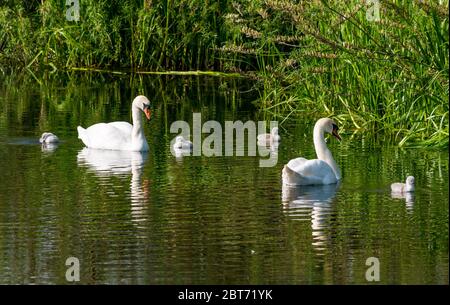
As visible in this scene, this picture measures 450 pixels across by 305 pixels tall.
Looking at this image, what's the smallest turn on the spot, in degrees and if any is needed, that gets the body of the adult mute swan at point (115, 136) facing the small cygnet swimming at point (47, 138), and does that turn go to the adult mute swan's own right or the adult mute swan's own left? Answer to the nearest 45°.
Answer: approximately 180°

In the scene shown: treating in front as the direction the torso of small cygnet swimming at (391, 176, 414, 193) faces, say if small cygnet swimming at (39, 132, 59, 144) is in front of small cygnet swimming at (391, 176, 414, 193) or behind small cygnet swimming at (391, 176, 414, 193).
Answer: behind

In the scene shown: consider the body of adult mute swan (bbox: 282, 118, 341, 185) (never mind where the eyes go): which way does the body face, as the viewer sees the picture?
to the viewer's right

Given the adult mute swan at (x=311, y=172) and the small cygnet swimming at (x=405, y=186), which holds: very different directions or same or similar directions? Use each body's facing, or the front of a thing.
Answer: same or similar directions

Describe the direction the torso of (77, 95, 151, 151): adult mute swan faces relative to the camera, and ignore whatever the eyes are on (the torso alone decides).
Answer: to the viewer's right

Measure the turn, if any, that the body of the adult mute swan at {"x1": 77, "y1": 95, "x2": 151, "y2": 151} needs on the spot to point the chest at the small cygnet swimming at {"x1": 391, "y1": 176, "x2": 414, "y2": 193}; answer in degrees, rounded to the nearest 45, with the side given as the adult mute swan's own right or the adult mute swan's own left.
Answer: approximately 45° to the adult mute swan's own right

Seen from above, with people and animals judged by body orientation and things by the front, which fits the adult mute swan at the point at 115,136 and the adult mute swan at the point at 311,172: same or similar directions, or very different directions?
same or similar directions

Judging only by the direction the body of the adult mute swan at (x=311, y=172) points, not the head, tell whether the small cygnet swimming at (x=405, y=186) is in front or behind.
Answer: in front

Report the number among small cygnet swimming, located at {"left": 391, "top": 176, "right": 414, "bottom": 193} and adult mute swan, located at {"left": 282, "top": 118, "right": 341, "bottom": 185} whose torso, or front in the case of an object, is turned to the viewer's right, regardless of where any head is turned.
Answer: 2

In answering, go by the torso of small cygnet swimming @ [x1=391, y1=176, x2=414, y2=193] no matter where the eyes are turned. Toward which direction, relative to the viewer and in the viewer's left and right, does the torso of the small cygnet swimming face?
facing to the right of the viewer

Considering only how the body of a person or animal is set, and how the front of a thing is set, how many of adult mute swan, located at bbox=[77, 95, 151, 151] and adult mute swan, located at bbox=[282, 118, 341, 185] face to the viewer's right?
2
